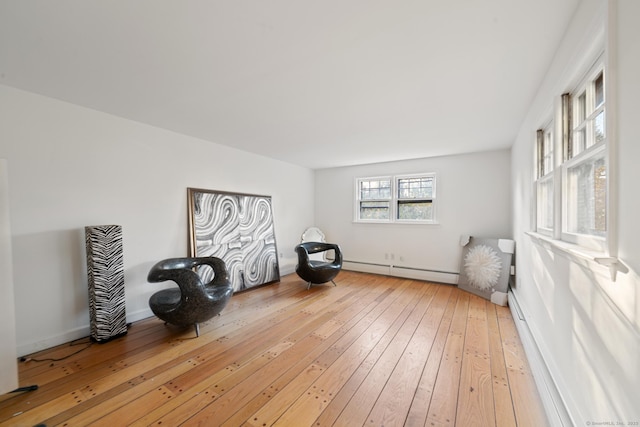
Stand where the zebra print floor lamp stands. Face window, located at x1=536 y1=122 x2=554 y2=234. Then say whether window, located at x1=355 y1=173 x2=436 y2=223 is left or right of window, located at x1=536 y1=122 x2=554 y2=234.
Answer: left

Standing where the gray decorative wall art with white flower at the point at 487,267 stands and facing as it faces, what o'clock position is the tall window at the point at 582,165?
The tall window is roughly at 10 o'clock from the gray decorative wall art with white flower.

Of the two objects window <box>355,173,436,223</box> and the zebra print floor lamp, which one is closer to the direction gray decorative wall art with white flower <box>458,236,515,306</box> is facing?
the zebra print floor lamp

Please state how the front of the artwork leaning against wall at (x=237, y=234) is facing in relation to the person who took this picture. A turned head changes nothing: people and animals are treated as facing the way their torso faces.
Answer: facing the viewer and to the right of the viewer

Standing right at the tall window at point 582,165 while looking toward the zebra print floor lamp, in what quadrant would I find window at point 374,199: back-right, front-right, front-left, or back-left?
front-right

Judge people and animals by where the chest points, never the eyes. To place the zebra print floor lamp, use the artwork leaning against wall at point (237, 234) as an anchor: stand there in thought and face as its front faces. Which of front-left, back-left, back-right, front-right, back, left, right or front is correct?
right

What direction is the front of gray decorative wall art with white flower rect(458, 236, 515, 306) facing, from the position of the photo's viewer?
facing the viewer and to the left of the viewer

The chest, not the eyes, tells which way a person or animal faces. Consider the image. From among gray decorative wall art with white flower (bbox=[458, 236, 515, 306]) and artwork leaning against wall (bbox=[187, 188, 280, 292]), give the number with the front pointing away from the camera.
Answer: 0

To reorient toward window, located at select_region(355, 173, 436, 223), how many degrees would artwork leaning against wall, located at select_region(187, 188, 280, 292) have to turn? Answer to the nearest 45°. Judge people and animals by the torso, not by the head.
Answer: approximately 45° to its left

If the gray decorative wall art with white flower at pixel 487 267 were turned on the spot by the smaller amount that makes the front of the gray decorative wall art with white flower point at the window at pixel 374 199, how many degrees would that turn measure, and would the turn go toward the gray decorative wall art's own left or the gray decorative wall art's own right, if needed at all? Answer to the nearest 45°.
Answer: approximately 45° to the gray decorative wall art's own right

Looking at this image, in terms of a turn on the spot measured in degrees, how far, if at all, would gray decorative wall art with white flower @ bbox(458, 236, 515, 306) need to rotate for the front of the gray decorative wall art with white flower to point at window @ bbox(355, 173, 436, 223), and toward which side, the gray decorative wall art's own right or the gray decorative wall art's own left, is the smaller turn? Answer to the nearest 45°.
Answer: approximately 45° to the gray decorative wall art's own right
